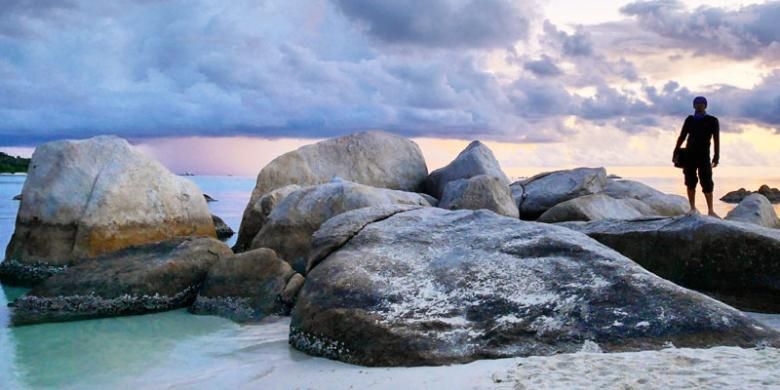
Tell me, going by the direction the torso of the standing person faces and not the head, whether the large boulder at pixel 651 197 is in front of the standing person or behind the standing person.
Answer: behind

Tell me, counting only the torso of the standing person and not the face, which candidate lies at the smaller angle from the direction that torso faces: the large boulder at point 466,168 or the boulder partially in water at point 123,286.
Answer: the boulder partially in water

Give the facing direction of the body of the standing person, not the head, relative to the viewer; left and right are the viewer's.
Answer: facing the viewer

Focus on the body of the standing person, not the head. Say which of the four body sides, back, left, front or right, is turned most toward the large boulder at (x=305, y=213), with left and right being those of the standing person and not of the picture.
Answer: right

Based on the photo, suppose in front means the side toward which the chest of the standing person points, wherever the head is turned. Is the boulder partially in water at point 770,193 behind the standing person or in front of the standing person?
behind

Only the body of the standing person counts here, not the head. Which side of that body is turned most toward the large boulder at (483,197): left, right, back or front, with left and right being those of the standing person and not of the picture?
right
